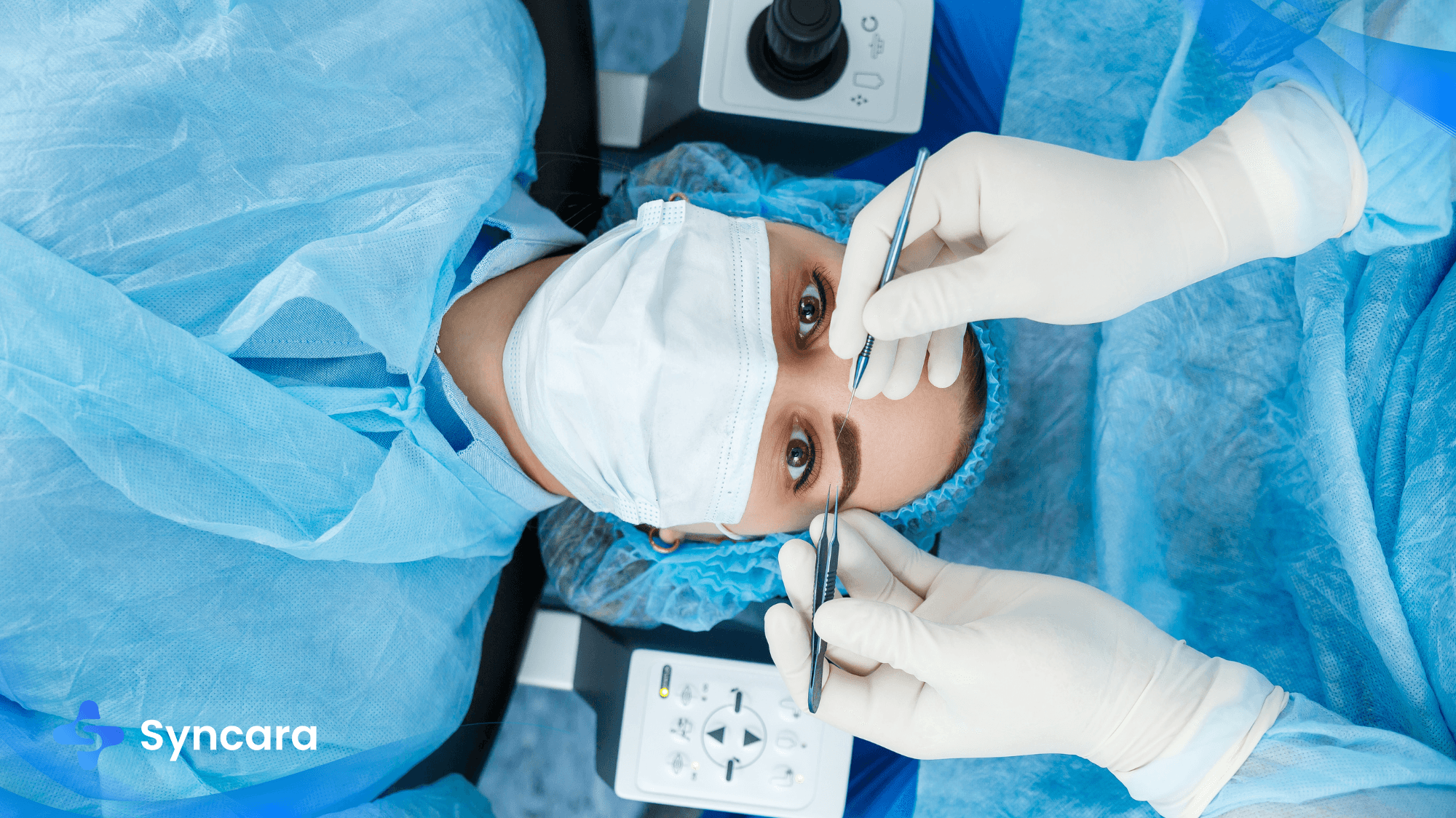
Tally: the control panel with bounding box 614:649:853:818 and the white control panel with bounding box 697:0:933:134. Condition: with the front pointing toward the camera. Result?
2

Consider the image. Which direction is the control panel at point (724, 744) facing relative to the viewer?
toward the camera

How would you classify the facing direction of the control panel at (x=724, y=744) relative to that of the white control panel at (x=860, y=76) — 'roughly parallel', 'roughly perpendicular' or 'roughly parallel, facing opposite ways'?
roughly parallel
